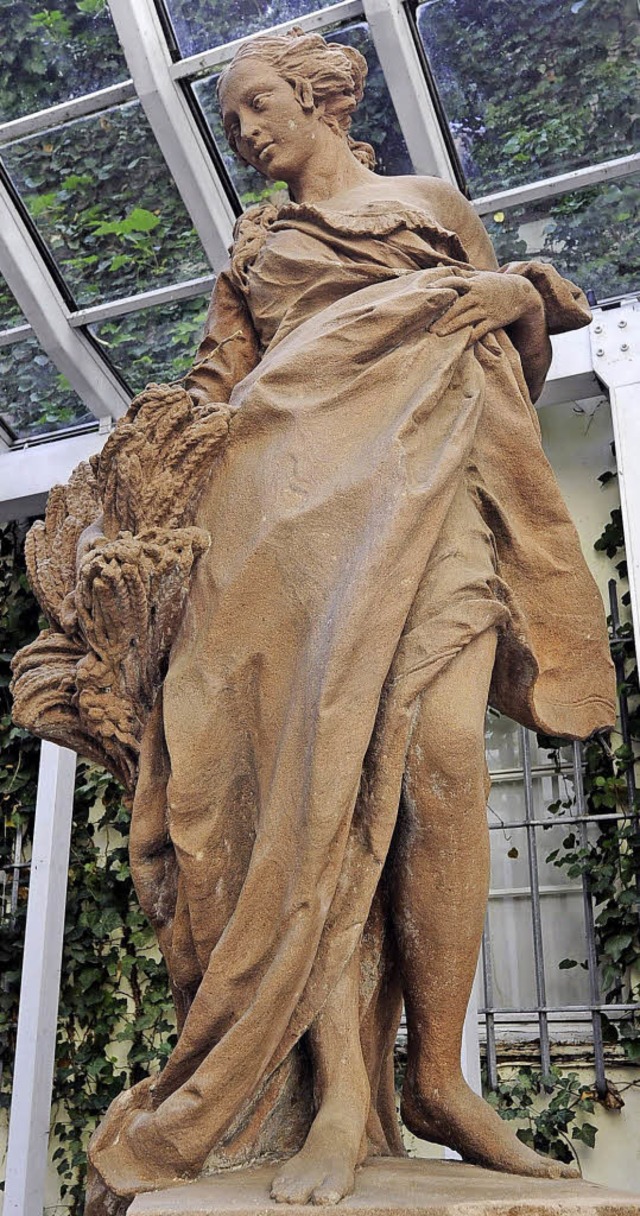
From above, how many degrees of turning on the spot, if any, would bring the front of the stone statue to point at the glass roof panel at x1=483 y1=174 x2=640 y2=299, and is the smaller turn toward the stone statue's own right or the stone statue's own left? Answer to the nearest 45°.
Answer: approximately 135° to the stone statue's own left

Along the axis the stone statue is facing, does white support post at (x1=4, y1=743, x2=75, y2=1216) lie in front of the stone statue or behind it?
behind

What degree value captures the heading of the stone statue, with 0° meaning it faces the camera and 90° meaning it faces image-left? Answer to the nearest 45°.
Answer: approximately 0°
